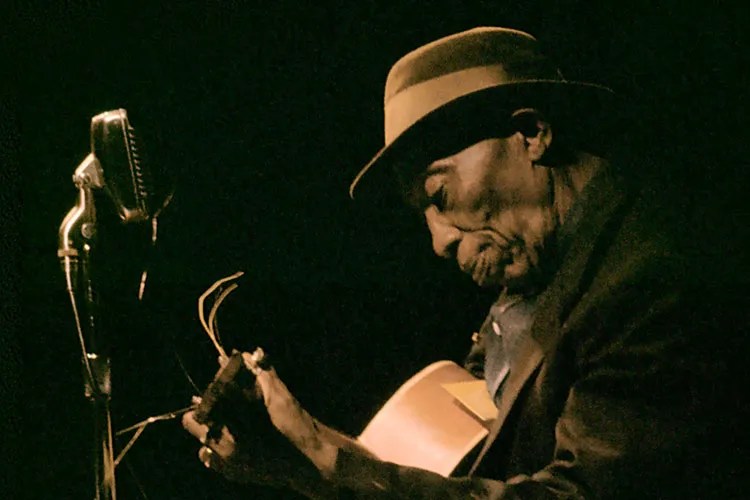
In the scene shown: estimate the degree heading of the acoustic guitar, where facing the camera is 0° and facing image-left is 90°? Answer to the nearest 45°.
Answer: approximately 45°

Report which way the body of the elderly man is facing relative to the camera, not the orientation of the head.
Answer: to the viewer's left

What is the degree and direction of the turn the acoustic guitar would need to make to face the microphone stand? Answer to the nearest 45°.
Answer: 0° — it already faces it
